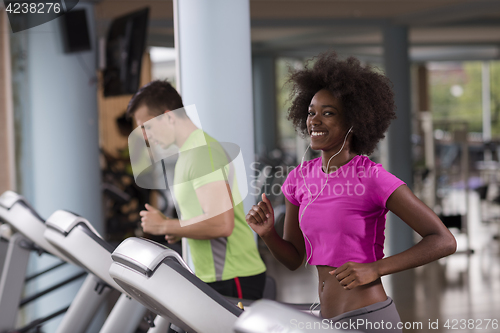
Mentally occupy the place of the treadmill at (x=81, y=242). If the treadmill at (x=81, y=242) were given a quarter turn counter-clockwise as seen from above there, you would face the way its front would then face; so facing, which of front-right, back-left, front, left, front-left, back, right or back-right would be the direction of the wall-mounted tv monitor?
back-left

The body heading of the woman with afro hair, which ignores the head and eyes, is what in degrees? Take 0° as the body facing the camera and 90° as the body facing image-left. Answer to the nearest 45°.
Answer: approximately 45°

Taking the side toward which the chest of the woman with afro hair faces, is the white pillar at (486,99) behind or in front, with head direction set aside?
behind

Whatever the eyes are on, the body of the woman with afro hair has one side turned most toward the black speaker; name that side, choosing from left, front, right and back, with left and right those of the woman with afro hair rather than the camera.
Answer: right

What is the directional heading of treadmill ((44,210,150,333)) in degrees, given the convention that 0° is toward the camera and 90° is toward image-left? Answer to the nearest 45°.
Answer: approximately 45°

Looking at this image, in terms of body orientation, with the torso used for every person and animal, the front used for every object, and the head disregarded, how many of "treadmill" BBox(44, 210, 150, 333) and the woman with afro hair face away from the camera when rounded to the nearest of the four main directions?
0
